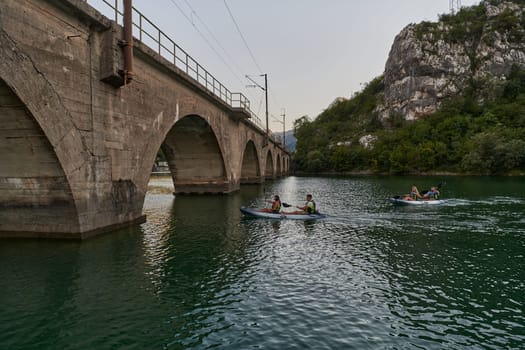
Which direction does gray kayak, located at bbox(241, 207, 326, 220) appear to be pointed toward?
to the viewer's left

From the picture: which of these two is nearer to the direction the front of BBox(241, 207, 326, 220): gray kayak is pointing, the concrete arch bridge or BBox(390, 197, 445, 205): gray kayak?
the concrete arch bridge

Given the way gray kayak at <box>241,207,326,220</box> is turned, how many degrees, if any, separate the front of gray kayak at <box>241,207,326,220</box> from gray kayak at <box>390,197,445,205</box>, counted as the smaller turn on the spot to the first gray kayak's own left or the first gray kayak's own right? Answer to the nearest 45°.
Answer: approximately 135° to the first gray kayak's own right
